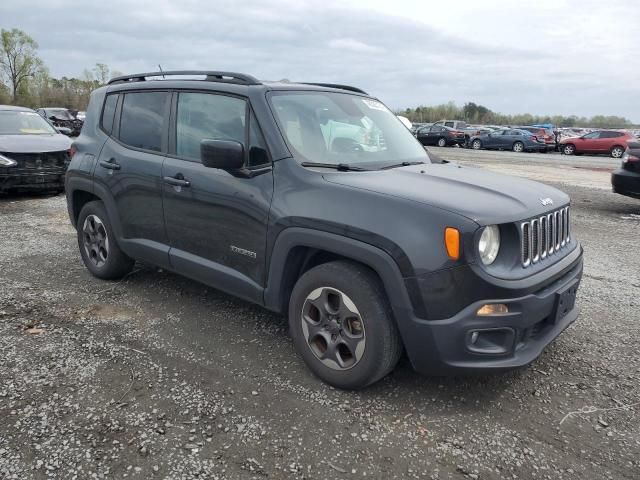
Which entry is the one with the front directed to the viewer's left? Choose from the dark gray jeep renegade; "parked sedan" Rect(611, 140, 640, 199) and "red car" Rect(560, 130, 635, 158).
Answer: the red car

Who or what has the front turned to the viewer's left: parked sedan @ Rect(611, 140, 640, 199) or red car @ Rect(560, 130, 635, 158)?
the red car

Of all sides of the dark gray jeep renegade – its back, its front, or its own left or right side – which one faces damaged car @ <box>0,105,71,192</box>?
back

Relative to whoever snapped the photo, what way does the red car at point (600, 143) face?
facing to the left of the viewer

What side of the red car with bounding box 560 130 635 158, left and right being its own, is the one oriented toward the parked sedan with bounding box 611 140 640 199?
left

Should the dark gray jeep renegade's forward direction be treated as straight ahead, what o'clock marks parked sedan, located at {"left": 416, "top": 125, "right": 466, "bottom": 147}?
The parked sedan is roughly at 8 o'clock from the dark gray jeep renegade.
